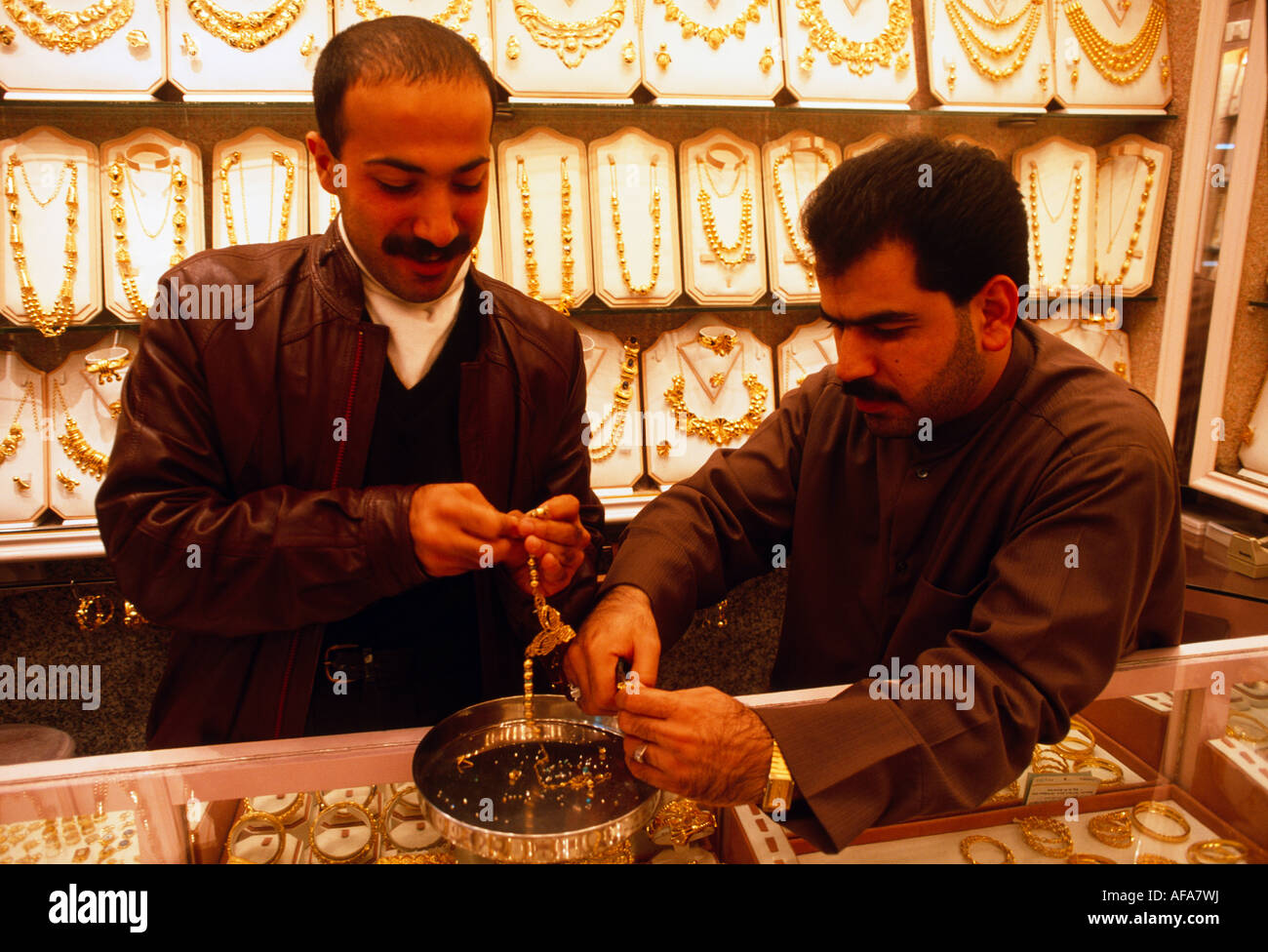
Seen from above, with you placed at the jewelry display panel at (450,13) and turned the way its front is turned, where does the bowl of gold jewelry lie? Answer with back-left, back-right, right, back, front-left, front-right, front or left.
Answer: front

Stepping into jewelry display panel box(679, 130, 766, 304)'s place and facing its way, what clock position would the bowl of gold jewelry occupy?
The bowl of gold jewelry is roughly at 12 o'clock from the jewelry display panel.

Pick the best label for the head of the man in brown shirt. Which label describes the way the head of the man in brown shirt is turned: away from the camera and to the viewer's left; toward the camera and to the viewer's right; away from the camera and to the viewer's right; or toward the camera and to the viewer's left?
toward the camera and to the viewer's left

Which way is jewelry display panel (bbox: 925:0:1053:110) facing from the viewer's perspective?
toward the camera

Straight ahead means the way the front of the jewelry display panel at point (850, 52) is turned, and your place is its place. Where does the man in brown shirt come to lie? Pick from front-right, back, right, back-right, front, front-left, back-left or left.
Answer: front

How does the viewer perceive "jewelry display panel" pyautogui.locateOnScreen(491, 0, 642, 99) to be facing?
facing the viewer

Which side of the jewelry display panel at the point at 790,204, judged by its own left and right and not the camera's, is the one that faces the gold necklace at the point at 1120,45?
left

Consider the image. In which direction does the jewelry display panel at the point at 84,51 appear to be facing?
toward the camera
